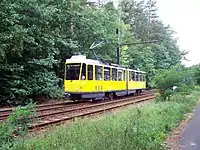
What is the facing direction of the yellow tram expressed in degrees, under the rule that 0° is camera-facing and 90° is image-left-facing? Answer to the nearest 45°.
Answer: approximately 45°

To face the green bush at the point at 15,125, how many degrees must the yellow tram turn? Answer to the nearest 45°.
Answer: approximately 45° to its left

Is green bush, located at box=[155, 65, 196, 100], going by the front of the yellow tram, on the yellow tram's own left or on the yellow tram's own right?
on the yellow tram's own left
